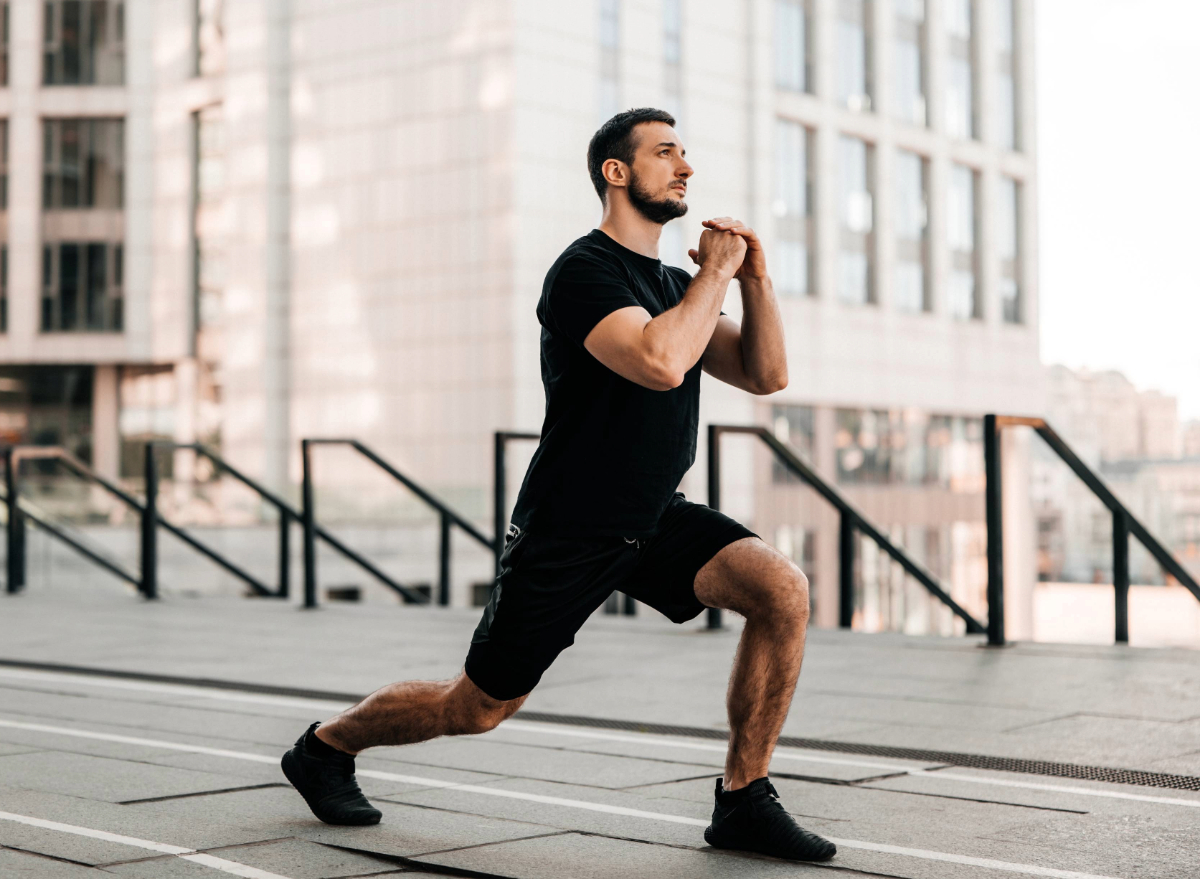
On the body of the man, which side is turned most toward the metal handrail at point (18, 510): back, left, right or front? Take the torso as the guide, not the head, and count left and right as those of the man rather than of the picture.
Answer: back

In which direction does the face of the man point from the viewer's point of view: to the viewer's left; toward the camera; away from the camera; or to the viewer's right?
to the viewer's right

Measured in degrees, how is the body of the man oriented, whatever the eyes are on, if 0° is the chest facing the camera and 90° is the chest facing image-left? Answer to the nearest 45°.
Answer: approximately 315°

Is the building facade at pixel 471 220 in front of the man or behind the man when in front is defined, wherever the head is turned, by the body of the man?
behind
